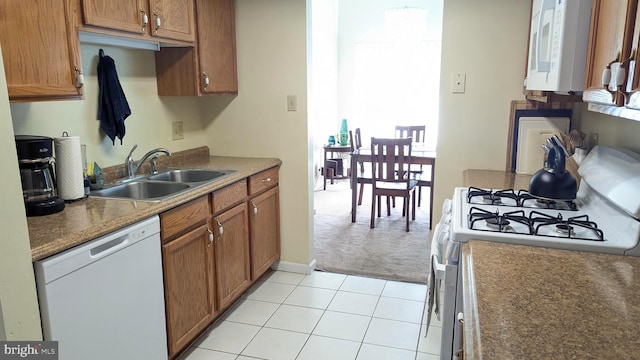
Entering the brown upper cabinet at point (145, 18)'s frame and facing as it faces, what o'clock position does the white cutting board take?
The white cutting board is roughly at 11 o'clock from the brown upper cabinet.

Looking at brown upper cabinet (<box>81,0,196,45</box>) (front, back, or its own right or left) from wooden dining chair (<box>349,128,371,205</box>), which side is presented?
left

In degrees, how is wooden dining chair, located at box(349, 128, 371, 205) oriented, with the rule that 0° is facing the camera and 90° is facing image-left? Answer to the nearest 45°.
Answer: approximately 270°

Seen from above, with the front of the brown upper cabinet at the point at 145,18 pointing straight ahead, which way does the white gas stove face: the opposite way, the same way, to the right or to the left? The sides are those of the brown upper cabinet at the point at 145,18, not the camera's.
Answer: the opposite way

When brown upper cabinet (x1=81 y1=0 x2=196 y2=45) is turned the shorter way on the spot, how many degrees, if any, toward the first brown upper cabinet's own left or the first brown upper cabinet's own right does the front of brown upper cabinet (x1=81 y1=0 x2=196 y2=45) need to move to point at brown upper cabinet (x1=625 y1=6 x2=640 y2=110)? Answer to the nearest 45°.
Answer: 0° — it already faces it

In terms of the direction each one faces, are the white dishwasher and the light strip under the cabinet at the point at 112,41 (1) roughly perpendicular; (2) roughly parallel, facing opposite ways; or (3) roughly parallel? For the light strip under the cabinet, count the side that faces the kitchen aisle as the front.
roughly parallel

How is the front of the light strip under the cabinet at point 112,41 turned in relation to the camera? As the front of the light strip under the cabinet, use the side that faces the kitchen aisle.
facing the viewer and to the right of the viewer

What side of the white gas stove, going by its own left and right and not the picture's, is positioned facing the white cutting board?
right

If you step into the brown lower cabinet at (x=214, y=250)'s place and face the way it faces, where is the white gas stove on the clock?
The white gas stove is roughly at 12 o'clock from the brown lower cabinet.

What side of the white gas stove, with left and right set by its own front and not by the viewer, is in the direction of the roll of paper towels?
front

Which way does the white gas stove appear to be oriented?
to the viewer's left

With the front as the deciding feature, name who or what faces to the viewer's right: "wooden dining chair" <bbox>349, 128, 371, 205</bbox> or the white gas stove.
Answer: the wooden dining chair

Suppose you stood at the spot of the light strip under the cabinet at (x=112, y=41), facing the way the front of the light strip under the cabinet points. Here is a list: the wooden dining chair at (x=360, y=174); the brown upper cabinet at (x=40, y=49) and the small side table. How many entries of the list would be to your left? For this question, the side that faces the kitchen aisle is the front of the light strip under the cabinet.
2
